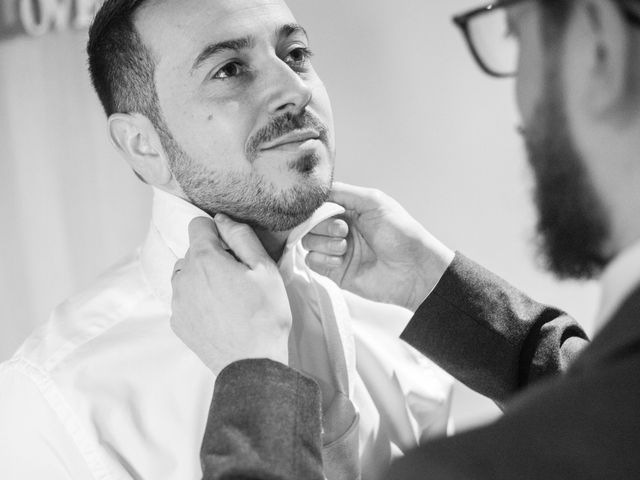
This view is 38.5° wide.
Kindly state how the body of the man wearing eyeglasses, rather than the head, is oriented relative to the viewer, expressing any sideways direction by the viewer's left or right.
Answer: facing away from the viewer and to the left of the viewer

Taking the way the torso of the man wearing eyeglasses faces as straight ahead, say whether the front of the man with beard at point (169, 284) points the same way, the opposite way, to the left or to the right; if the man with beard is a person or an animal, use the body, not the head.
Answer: the opposite way

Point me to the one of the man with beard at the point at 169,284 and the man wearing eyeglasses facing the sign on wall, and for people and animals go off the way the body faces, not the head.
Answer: the man wearing eyeglasses

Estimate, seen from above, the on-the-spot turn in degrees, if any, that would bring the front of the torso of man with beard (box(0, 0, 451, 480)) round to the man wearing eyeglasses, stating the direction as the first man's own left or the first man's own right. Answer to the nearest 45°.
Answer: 0° — they already face them

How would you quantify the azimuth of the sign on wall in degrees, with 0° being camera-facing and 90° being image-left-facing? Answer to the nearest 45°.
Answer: approximately 0°

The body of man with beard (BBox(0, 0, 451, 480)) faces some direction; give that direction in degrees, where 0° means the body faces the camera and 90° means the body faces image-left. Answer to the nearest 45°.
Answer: approximately 315°

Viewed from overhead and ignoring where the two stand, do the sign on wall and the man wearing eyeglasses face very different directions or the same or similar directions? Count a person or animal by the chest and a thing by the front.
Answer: very different directions

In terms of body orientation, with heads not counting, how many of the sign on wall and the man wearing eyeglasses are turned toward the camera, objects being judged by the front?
1

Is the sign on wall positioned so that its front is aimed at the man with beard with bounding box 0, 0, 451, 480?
yes

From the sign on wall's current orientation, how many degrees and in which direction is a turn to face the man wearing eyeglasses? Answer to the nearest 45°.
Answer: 0° — it already faces them

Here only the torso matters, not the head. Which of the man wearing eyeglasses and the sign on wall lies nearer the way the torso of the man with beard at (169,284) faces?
the man wearing eyeglasses

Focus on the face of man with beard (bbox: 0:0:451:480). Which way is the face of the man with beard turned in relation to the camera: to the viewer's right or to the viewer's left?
to the viewer's right

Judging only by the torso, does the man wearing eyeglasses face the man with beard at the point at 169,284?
yes

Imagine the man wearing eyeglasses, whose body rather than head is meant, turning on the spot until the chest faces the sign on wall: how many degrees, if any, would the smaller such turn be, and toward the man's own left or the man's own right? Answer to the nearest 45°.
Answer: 0° — they already face it
